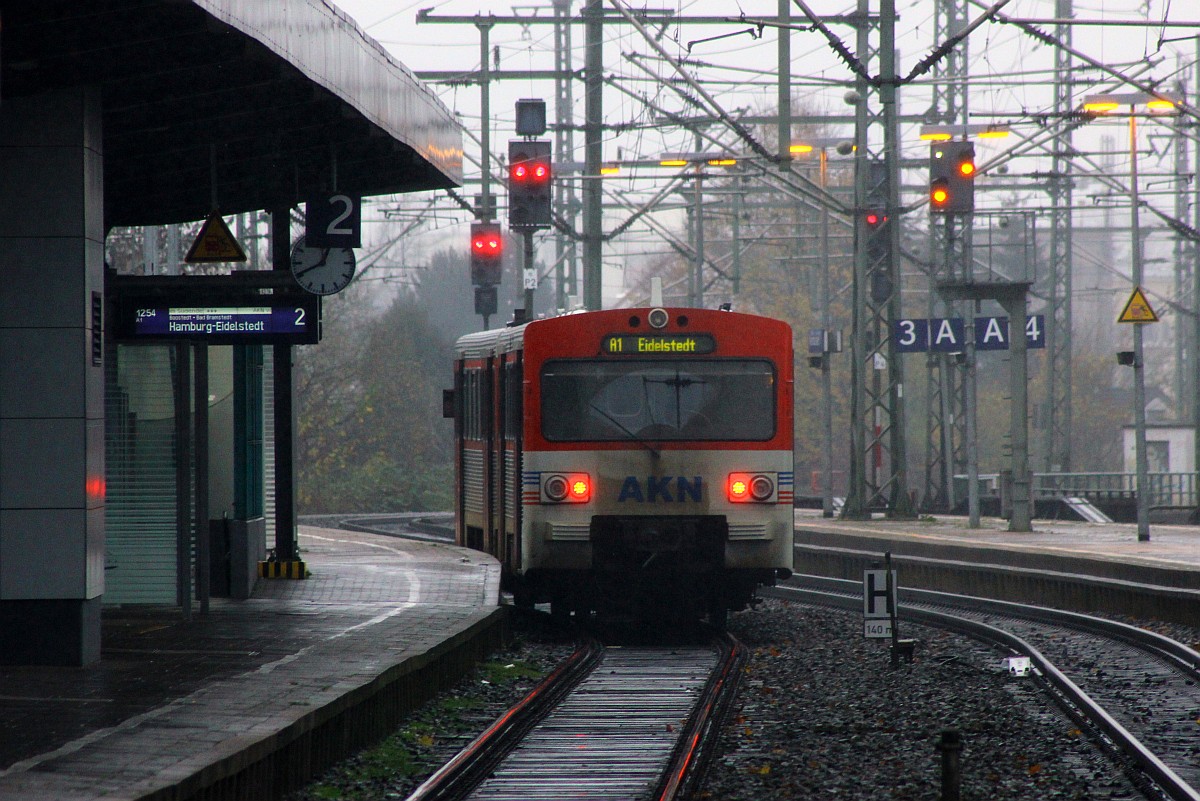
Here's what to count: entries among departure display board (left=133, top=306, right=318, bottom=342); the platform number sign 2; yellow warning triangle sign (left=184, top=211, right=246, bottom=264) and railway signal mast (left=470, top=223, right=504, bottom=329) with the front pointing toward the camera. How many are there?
4

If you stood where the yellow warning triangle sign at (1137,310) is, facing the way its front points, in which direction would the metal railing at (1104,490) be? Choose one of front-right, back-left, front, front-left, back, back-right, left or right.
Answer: back

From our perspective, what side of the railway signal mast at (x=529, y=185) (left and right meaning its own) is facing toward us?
front

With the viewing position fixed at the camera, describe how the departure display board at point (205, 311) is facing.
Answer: facing the viewer

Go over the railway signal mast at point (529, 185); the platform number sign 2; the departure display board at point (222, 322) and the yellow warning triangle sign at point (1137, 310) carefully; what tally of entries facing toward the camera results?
4

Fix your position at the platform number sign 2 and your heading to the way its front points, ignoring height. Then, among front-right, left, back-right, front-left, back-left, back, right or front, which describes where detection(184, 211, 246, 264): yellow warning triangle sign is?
front-right

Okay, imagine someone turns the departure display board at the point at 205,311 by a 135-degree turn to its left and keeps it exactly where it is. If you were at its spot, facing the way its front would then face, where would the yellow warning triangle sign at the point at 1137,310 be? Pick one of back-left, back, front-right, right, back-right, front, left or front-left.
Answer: front

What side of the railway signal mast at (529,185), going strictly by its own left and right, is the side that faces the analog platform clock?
front

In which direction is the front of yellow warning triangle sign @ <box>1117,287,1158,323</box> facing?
toward the camera
